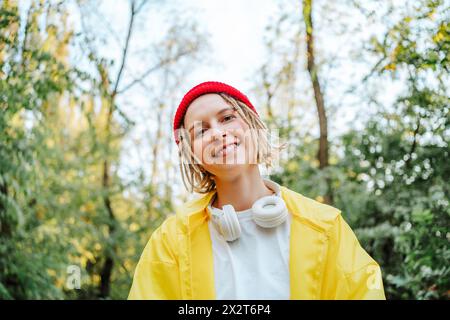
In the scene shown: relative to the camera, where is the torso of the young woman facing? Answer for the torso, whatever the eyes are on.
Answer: toward the camera

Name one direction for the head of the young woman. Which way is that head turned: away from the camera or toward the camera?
toward the camera
